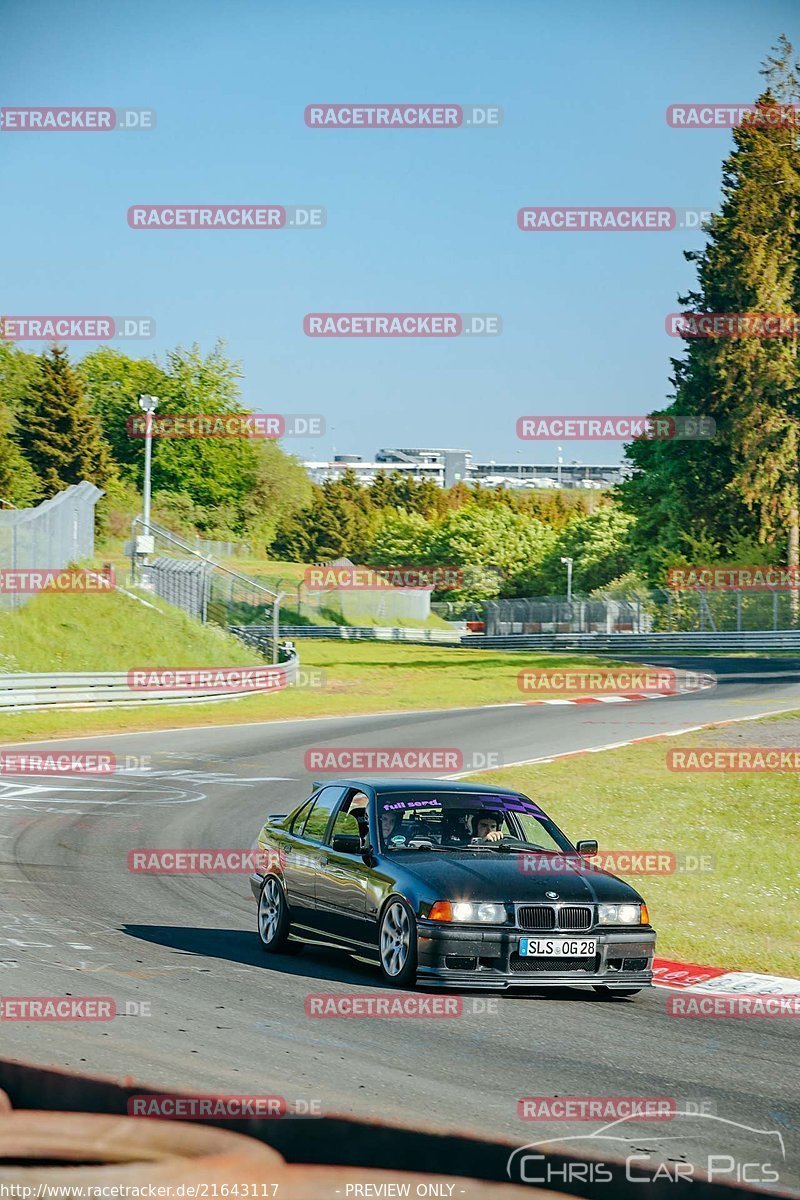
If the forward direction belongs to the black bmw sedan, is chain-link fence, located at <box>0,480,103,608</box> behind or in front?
behind

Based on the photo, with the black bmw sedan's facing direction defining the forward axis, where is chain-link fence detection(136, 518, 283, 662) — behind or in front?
behind
